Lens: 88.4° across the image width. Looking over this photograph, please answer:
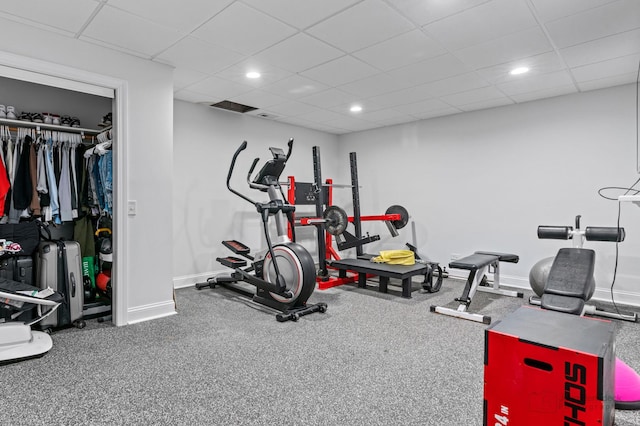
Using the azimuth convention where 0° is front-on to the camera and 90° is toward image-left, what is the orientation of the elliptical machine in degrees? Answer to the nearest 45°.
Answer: approximately 315°

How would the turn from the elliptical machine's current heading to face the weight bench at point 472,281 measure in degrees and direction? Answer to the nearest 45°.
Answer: approximately 45° to its left

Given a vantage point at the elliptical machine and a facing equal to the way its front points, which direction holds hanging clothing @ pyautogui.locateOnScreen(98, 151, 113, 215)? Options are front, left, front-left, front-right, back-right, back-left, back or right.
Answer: back-right

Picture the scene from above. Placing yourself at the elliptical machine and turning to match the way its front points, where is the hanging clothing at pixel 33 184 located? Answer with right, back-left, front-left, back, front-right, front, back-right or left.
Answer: back-right

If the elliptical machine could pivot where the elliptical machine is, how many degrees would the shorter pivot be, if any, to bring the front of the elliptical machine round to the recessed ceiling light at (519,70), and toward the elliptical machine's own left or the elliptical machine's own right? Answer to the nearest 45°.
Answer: approximately 45° to the elliptical machine's own left

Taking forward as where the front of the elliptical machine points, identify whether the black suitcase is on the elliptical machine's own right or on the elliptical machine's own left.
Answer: on the elliptical machine's own right

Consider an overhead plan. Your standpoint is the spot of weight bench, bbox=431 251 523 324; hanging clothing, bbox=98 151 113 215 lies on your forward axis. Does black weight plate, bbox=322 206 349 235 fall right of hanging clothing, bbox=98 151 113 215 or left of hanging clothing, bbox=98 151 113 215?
right

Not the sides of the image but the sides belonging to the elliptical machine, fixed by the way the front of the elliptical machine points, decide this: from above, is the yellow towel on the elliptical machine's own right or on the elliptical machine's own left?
on the elliptical machine's own left

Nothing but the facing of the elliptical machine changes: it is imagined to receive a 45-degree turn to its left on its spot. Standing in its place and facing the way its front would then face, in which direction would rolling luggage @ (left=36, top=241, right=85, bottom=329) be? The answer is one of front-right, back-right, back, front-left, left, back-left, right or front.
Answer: back

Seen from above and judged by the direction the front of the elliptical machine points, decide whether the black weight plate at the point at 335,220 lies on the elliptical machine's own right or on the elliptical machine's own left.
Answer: on the elliptical machine's own left

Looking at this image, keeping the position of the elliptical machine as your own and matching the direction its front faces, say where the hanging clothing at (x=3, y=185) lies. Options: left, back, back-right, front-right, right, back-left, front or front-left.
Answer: back-right

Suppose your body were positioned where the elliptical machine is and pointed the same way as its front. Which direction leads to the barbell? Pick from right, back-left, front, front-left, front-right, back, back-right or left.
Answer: left
